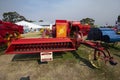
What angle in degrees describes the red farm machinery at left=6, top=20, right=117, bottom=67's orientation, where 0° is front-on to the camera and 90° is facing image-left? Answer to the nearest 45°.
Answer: approximately 315°
